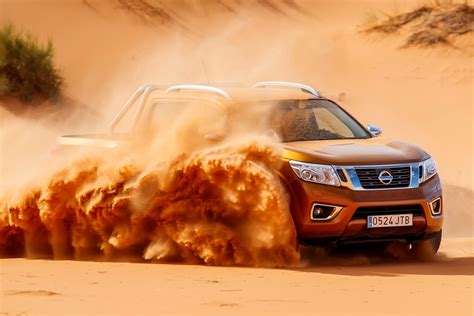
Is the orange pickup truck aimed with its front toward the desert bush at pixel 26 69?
no

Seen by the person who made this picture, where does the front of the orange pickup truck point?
facing the viewer and to the right of the viewer

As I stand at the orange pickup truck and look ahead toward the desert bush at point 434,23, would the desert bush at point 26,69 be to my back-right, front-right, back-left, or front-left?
front-left

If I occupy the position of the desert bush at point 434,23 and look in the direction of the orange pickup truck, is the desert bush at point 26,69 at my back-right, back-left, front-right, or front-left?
front-right

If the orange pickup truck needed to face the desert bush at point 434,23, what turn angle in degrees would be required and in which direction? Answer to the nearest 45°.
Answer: approximately 135° to its left

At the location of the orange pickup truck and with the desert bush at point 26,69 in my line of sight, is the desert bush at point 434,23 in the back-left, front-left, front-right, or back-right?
front-right

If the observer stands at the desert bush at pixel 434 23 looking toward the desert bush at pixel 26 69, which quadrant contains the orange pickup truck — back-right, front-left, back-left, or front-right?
front-left
